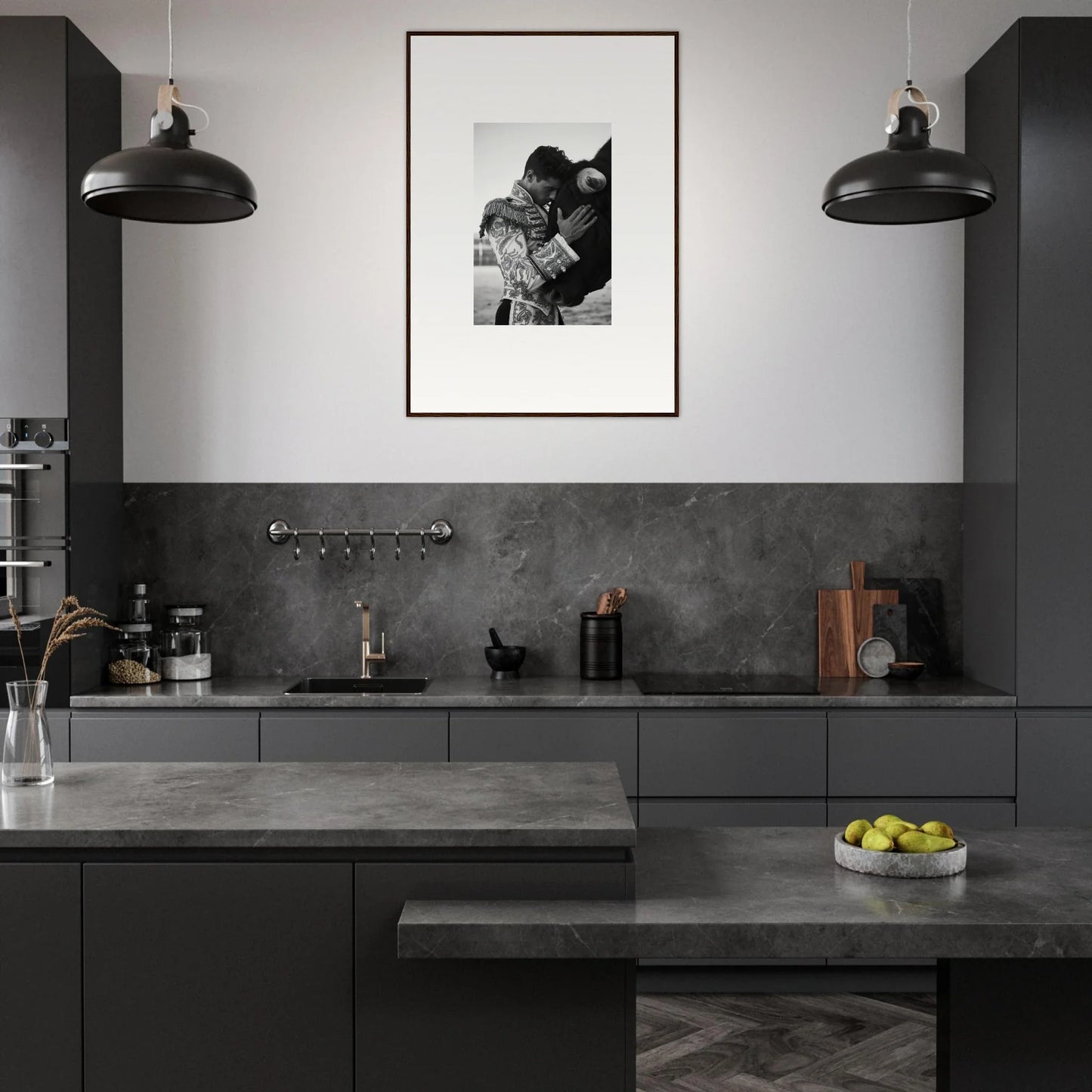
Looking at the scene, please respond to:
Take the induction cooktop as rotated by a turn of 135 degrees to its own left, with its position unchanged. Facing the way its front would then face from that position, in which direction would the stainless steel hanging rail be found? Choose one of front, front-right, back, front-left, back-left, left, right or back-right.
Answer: back-left

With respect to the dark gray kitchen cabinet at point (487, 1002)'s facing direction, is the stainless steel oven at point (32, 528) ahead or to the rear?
to the rear

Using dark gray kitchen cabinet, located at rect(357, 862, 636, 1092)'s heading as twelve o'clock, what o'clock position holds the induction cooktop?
The induction cooktop is roughly at 7 o'clock from the dark gray kitchen cabinet.

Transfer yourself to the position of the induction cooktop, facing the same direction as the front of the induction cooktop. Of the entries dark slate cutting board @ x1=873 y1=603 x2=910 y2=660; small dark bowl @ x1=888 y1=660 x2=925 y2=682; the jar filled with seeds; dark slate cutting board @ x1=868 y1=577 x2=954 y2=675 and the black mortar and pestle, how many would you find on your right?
2

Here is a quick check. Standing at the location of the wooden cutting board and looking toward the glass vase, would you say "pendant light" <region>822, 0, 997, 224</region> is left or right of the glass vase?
left

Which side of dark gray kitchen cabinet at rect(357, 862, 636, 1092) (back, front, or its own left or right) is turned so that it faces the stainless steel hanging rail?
back

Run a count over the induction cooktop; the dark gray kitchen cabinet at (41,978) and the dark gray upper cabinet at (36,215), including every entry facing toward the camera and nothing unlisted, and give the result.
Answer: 3

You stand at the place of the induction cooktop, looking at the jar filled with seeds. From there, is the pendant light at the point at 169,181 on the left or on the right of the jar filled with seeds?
left

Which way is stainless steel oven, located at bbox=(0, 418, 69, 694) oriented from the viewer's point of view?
toward the camera
